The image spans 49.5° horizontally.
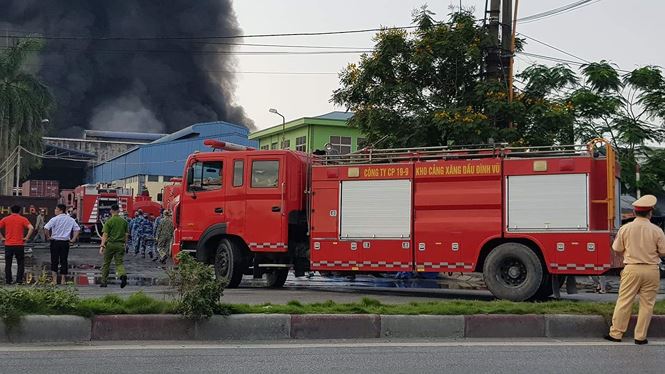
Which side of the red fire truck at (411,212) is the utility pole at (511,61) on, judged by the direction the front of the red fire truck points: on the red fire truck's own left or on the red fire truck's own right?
on the red fire truck's own right

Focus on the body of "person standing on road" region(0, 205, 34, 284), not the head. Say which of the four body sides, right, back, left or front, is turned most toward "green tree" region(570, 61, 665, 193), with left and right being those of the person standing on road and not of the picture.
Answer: right

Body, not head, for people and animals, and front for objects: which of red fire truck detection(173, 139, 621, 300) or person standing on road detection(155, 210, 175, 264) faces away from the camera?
the person standing on road

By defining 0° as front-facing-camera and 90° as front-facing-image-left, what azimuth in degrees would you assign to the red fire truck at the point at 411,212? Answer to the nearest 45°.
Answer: approximately 90°

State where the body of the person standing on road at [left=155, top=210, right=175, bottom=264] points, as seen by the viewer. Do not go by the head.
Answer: away from the camera

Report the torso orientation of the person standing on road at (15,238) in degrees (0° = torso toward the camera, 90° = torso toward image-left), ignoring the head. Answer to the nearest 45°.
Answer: approximately 180°
